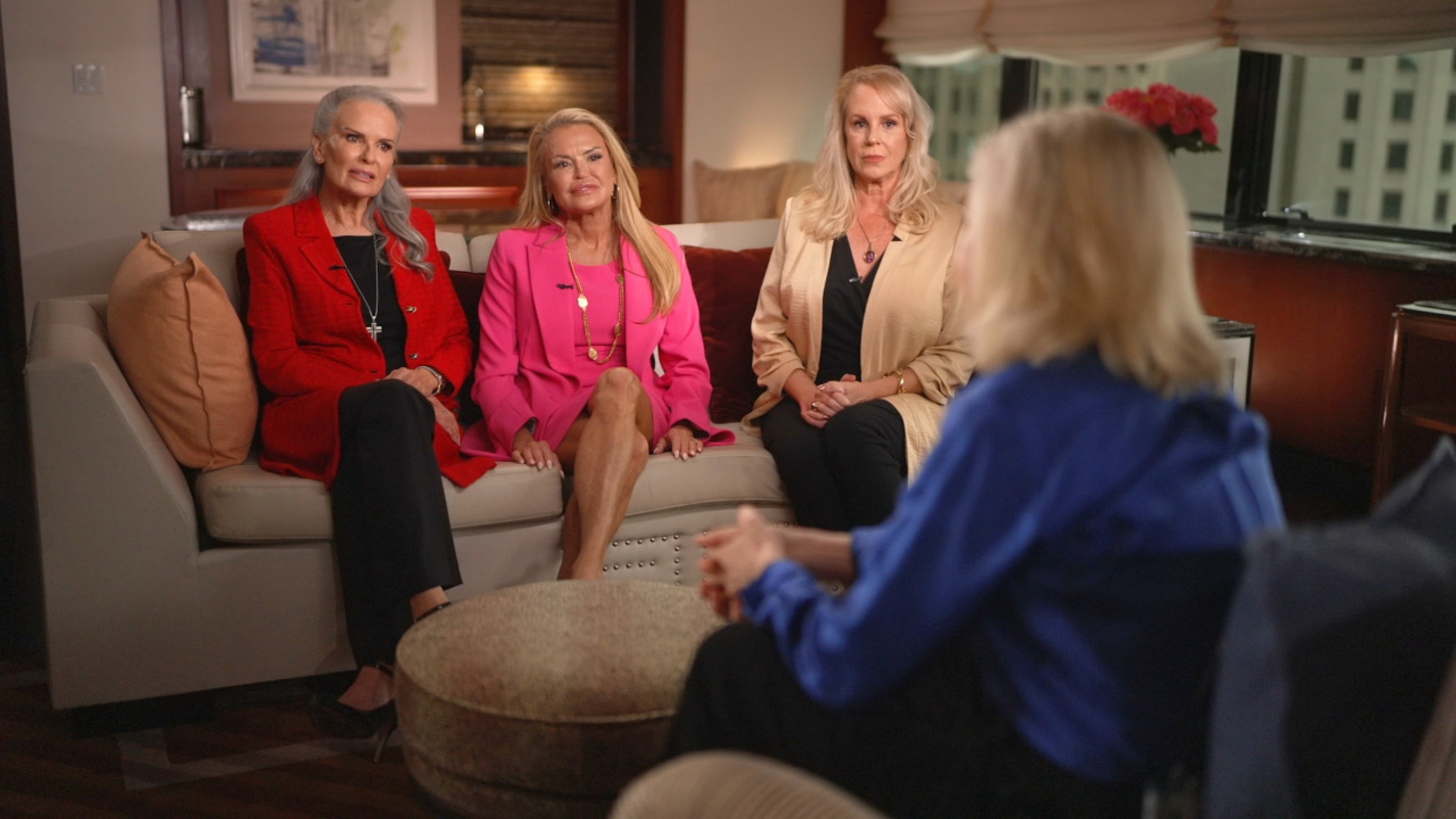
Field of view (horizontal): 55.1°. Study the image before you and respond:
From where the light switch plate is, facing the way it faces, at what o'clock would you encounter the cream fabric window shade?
The cream fabric window shade is roughly at 10 o'clock from the light switch plate.

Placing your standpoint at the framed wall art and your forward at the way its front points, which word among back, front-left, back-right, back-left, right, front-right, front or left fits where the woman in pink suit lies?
front

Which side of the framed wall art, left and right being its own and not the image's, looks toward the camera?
front

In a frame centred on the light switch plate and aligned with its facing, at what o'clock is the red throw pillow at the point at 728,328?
The red throw pillow is roughly at 11 o'clock from the light switch plate.

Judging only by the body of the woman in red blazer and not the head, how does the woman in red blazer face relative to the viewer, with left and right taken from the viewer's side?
facing the viewer and to the right of the viewer

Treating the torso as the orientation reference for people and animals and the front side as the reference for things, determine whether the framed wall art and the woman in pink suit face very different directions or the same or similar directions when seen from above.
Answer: same or similar directions

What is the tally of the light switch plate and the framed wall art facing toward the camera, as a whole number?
2

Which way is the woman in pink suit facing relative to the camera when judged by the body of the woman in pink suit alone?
toward the camera

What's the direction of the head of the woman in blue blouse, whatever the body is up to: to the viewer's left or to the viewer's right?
to the viewer's left

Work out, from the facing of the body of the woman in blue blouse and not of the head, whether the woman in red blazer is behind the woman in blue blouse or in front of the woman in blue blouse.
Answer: in front

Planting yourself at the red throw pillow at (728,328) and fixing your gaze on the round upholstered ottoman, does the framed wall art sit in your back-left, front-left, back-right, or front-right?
back-right

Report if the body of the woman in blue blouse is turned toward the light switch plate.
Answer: yes

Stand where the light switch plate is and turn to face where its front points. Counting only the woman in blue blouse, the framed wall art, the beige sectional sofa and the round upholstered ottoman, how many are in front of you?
3

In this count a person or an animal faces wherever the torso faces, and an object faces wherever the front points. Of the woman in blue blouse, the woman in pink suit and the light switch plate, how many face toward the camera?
2

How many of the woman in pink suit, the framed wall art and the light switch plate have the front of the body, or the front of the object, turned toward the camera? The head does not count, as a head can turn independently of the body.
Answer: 3

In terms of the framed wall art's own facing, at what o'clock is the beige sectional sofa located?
The beige sectional sofa is roughly at 12 o'clock from the framed wall art.

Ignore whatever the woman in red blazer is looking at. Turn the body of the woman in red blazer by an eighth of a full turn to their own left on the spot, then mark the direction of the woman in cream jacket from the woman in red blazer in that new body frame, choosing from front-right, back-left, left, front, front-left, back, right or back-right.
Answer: front

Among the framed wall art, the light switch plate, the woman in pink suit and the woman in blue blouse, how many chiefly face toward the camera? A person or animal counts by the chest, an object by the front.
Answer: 3

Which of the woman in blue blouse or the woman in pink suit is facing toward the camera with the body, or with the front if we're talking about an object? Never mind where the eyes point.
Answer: the woman in pink suit

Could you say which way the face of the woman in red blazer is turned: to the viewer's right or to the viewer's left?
to the viewer's right
